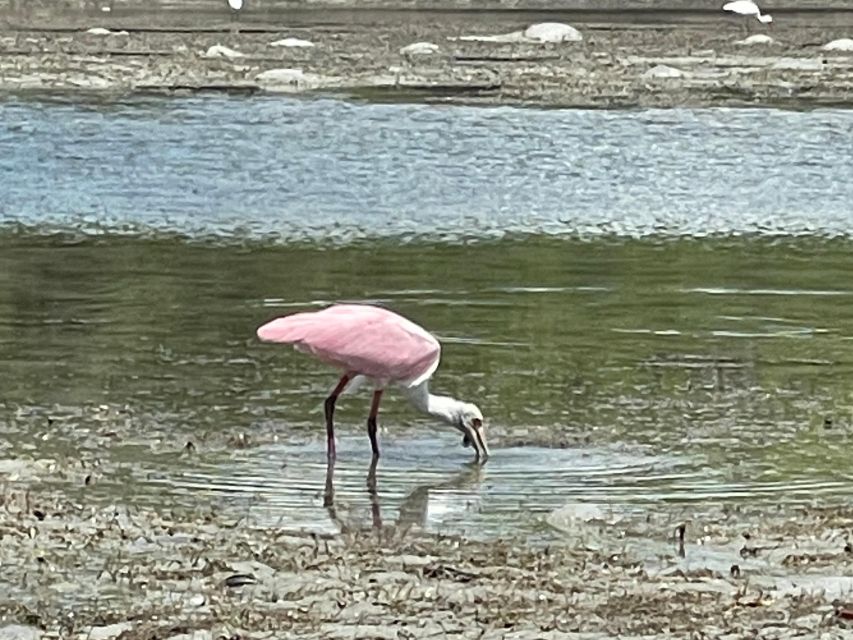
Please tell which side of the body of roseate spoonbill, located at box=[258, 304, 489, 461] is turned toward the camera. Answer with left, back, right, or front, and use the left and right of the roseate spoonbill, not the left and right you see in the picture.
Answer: right
